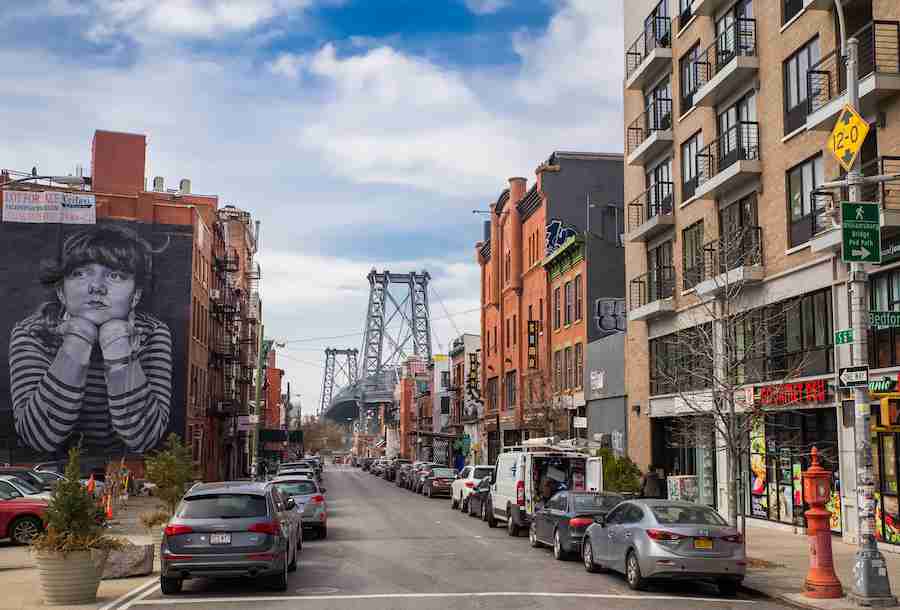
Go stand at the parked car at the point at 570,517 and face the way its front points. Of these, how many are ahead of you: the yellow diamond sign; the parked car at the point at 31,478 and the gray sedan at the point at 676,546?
1

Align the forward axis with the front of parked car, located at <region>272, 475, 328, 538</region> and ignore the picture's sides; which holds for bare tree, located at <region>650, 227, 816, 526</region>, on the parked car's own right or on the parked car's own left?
on the parked car's own right

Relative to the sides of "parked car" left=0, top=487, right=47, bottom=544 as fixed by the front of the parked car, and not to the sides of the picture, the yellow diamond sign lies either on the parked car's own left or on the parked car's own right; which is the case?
on the parked car's own right

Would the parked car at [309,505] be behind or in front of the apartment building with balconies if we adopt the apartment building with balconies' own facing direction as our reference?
in front

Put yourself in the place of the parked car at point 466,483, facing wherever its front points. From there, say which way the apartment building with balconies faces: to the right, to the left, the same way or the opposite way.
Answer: to the left

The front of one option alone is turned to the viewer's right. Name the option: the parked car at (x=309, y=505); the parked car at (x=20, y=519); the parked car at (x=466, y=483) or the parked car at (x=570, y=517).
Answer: the parked car at (x=20, y=519)

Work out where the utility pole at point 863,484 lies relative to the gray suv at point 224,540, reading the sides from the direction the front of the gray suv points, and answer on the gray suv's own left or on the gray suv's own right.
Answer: on the gray suv's own right

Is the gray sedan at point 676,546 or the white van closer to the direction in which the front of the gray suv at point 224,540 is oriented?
the white van

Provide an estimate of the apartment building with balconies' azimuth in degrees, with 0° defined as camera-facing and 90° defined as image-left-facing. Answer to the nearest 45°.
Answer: approximately 45°

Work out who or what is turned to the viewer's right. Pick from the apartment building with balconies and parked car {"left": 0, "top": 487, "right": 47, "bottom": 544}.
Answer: the parked car

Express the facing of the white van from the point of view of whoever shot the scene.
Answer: facing away from the viewer and to the left of the viewer

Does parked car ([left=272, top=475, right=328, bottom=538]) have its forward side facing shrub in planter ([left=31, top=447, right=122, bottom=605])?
no

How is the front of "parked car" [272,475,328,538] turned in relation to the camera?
facing away from the viewer

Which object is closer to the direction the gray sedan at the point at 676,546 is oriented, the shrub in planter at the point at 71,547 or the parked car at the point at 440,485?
the parked car

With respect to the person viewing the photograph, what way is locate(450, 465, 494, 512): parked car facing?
facing away from the viewer and to the left of the viewer

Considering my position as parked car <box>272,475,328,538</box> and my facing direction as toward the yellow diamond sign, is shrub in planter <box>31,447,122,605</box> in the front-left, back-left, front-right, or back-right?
front-right

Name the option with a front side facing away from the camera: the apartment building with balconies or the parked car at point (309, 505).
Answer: the parked car

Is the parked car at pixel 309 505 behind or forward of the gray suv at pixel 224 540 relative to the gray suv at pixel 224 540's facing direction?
forward

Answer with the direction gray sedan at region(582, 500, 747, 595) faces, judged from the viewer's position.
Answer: facing away from the viewer and to the left of the viewer

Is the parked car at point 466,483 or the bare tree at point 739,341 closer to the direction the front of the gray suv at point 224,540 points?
the parked car
